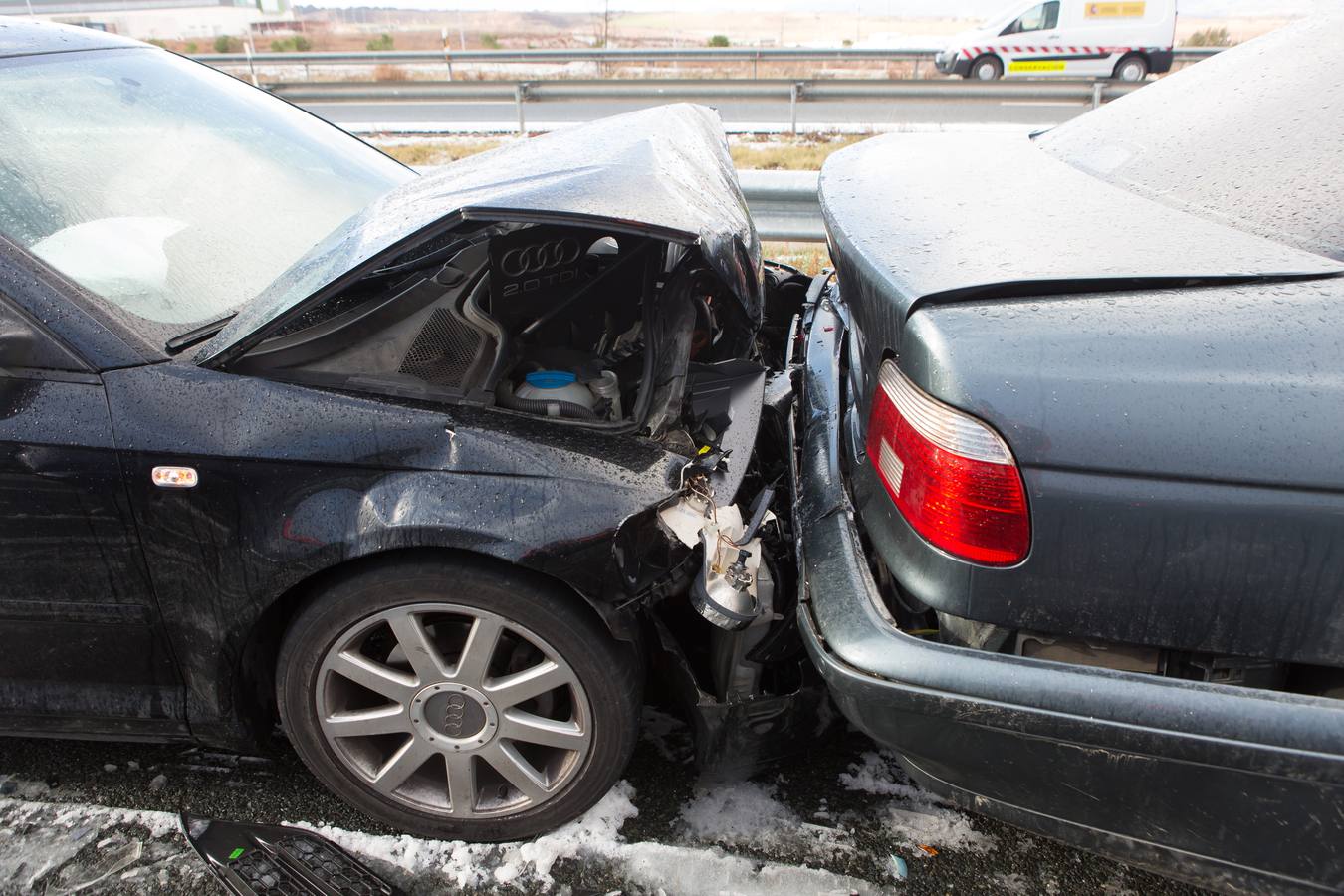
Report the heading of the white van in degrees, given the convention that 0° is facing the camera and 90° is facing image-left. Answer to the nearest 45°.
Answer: approximately 90°

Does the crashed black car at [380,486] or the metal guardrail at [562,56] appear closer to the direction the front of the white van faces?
the metal guardrail

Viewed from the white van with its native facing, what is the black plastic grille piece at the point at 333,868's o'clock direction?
The black plastic grille piece is roughly at 9 o'clock from the white van.

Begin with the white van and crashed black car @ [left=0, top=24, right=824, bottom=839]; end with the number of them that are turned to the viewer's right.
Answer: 1

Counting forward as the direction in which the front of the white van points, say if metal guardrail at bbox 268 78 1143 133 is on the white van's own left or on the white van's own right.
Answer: on the white van's own left

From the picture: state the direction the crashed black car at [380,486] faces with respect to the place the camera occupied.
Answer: facing to the right of the viewer

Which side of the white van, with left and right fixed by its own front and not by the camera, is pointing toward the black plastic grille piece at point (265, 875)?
left

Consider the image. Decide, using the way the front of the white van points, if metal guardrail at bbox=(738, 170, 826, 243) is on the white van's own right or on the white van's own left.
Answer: on the white van's own left
